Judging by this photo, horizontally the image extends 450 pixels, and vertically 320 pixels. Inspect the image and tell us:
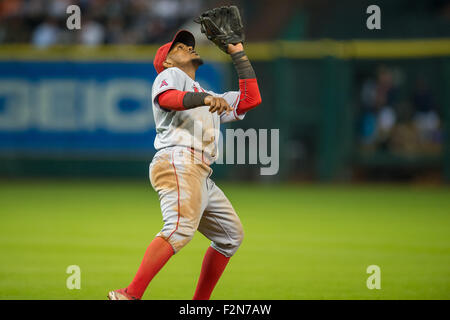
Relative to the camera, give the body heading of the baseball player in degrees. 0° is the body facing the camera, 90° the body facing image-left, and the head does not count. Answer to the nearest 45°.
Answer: approximately 315°

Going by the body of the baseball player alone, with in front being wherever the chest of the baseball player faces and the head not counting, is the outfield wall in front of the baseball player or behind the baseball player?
behind
